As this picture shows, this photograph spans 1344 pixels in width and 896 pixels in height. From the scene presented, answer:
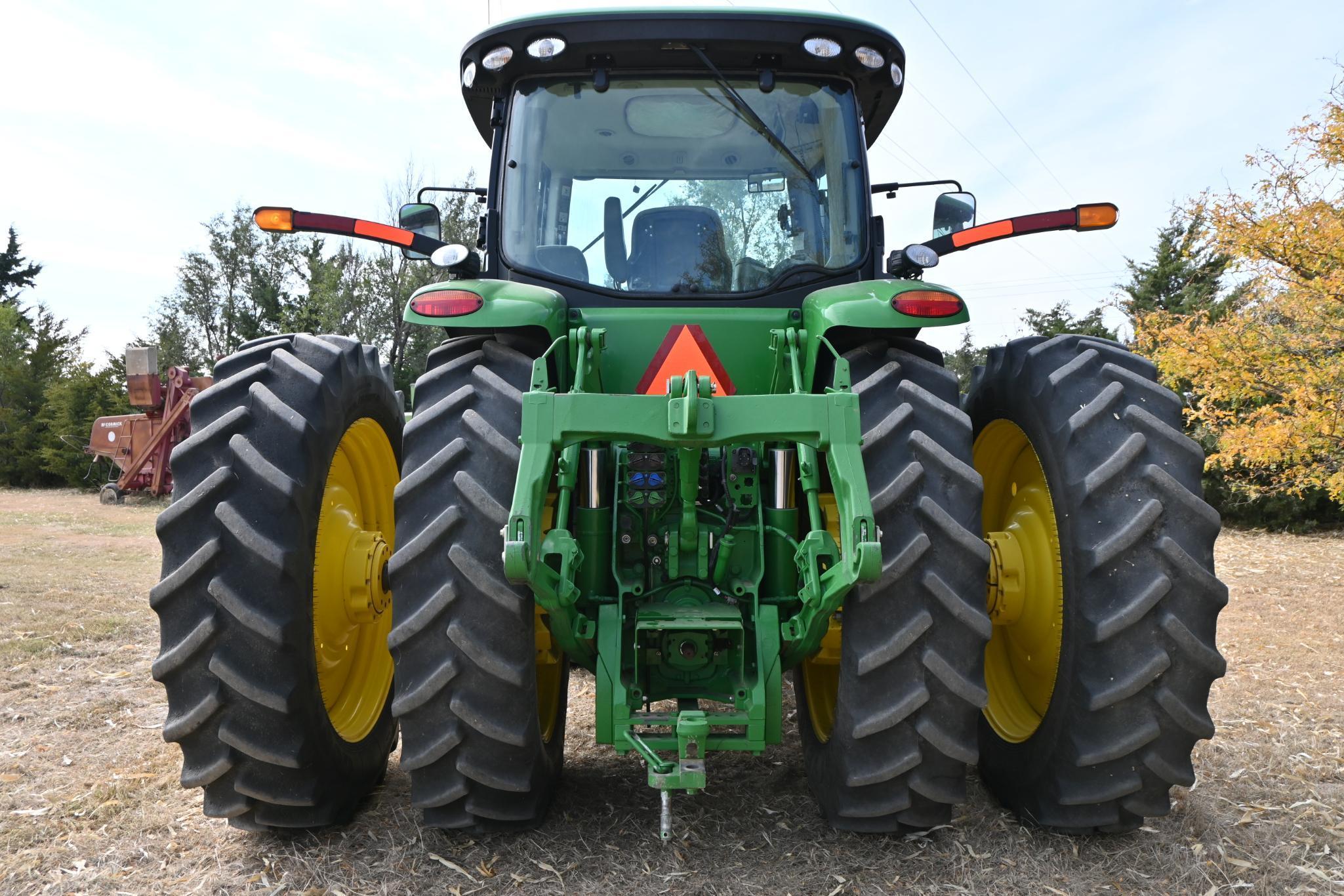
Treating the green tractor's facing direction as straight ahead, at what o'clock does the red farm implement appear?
The red farm implement is roughly at 11 o'clock from the green tractor.

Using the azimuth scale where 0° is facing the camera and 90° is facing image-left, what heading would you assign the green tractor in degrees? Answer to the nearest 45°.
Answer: approximately 180°

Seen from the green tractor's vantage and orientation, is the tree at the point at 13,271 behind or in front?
in front

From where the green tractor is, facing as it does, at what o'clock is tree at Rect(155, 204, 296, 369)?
The tree is roughly at 11 o'clock from the green tractor.

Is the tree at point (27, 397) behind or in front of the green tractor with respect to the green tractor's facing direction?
in front

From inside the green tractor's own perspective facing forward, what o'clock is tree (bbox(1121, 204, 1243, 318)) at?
The tree is roughly at 1 o'clock from the green tractor.
